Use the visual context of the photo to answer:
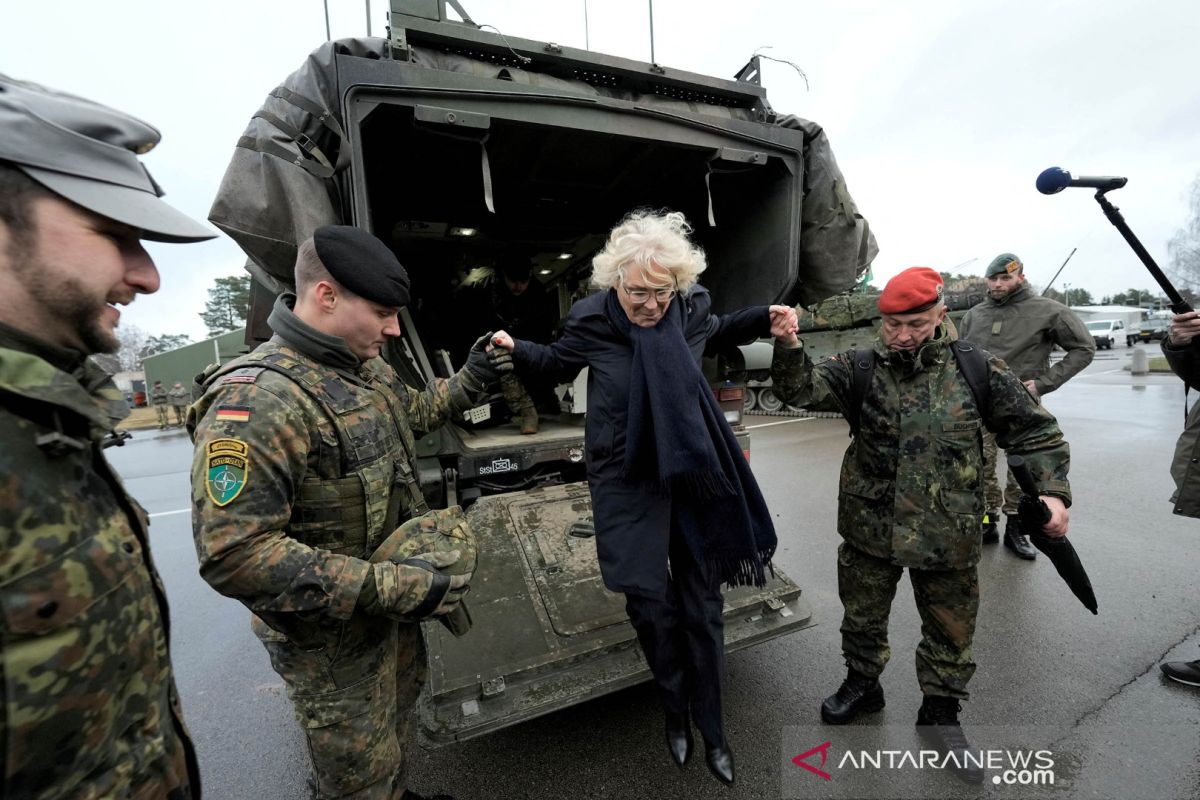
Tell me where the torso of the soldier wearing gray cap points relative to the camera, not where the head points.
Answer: to the viewer's right

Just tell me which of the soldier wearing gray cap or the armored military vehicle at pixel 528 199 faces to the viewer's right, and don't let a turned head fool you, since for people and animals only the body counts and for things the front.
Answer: the soldier wearing gray cap

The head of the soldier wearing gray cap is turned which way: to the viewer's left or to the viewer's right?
to the viewer's right

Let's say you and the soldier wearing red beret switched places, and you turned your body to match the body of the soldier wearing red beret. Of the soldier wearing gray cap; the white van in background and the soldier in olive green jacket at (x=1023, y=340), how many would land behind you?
2

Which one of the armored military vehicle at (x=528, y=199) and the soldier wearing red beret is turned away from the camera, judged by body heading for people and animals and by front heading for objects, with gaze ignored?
the armored military vehicle

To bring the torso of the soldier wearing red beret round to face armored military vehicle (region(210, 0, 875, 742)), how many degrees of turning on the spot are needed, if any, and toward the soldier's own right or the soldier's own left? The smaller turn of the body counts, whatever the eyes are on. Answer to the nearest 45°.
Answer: approximately 90° to the soldier's own right

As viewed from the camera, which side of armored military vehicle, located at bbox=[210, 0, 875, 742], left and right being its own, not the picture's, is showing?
back

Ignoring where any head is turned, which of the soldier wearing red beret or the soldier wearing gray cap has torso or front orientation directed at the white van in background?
the soldier wearing gray cap

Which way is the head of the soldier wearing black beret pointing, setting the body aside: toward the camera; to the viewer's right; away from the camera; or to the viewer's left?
to the viewer's right

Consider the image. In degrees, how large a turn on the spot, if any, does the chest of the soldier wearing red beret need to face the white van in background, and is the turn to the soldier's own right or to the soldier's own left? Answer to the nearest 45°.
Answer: approximately 180°

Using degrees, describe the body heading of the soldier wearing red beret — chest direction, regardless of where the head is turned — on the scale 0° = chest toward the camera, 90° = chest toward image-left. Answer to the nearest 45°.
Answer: approximately 0°

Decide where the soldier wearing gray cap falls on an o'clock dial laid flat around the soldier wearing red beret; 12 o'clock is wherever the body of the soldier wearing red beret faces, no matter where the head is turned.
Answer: The soldier wearing gray cap is roughly at 1 o'clock from the soldier wearing red beret.
